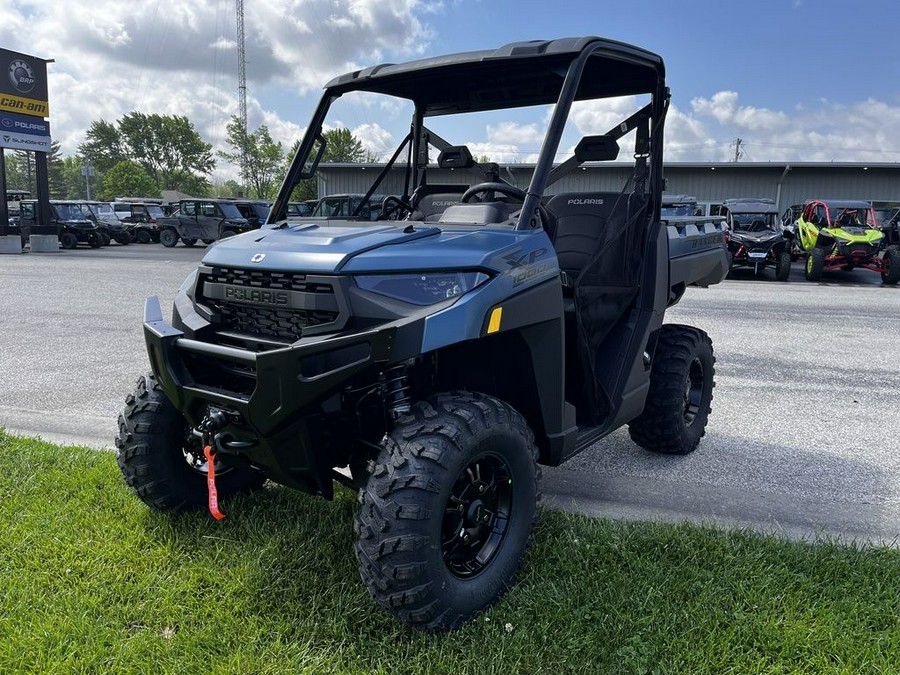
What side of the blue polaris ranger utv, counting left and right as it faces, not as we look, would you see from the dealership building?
back

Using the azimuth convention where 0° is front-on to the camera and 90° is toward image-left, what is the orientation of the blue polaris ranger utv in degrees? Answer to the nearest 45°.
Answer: approximately 45°

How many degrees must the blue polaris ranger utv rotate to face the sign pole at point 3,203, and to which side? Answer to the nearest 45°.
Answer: approximately 90° to its right

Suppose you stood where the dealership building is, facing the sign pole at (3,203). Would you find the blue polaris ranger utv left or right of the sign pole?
left
